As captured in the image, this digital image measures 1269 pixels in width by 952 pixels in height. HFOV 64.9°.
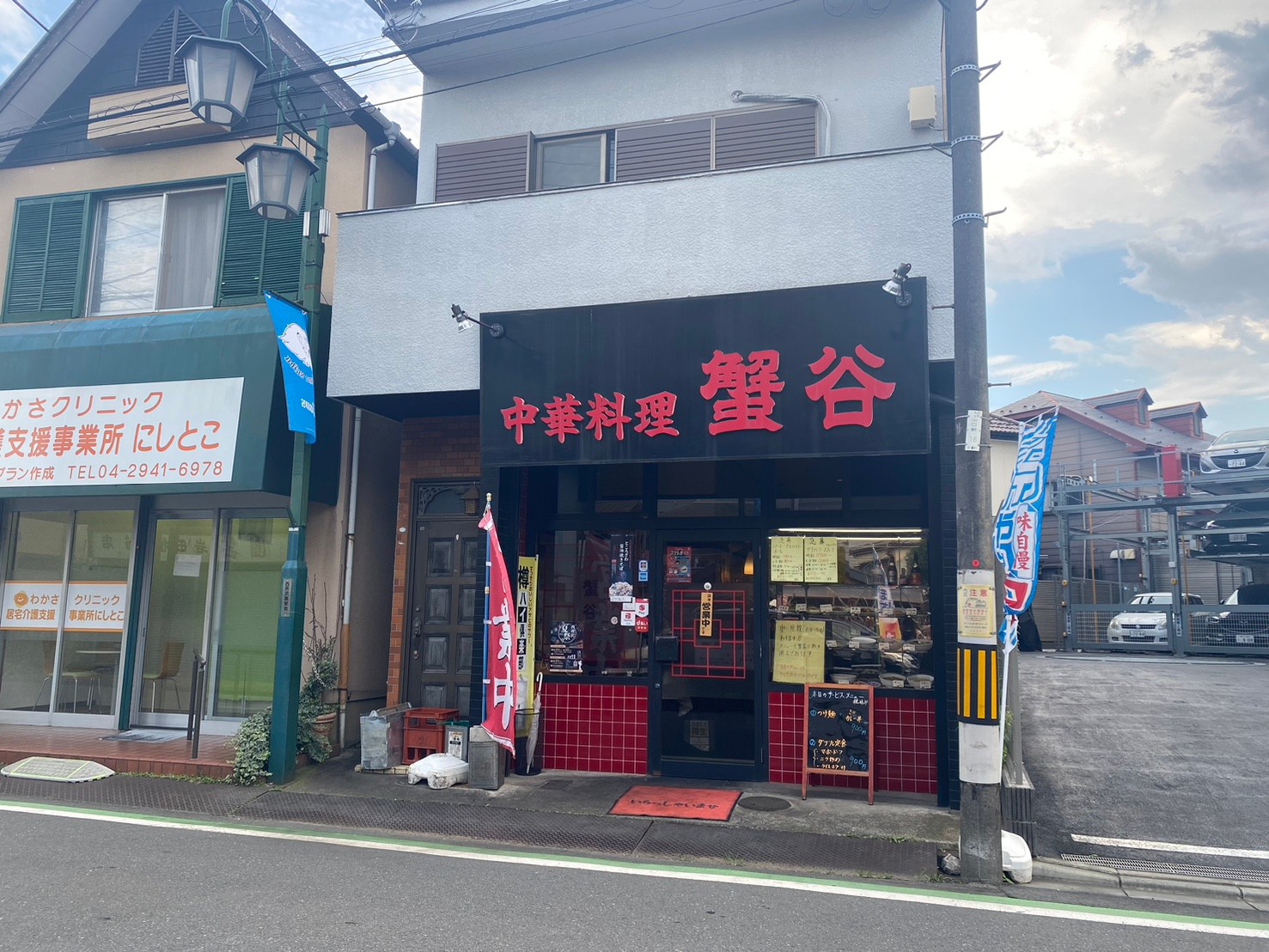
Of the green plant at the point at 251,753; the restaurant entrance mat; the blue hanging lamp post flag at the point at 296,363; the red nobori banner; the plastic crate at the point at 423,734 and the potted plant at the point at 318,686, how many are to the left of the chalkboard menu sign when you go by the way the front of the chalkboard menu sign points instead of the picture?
0

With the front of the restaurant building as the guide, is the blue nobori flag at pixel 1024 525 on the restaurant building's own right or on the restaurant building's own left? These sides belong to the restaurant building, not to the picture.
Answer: on the restaurant building's own left

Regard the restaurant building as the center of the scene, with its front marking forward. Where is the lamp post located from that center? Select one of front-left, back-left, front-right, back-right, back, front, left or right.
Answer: right

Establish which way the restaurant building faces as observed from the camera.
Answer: facing the viewer

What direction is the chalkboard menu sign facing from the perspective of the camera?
toward the camera

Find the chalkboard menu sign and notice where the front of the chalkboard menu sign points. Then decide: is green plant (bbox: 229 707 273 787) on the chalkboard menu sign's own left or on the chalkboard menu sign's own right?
on the chalkboard menu sign's own right

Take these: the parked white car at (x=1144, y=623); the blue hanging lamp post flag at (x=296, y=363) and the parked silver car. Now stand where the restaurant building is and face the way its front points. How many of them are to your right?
1

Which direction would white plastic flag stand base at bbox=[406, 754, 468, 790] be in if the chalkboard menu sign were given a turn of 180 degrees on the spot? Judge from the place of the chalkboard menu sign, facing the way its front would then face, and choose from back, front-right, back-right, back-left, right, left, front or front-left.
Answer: left

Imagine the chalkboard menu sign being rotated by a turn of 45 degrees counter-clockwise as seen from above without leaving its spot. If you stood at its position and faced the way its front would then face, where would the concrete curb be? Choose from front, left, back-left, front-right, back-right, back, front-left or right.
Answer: front

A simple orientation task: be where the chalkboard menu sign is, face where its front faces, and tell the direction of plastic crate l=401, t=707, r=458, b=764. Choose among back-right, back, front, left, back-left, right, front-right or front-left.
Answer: right

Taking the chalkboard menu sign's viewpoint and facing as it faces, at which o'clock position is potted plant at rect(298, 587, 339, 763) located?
The potted plant is roughly at 3 o'clock from the chalkboard menu sign.

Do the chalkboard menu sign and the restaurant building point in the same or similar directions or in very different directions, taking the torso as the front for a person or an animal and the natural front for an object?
same or similar directions

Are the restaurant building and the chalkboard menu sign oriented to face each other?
no

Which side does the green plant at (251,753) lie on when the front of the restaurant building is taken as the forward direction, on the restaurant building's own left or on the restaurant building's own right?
on the restaurant building's own right

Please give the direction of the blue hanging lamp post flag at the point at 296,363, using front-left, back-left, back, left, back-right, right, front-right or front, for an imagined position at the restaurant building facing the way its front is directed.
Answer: right

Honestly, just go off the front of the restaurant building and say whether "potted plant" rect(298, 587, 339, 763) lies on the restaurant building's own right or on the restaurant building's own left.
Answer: on the restaurant building's own right
